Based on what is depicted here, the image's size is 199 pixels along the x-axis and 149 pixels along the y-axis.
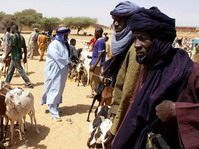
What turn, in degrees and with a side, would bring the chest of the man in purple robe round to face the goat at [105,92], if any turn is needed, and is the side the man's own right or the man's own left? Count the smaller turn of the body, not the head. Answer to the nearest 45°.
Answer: approximately 135° to the man's own right

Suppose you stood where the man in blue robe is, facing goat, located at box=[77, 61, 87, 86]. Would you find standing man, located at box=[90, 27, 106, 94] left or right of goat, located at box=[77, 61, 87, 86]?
right

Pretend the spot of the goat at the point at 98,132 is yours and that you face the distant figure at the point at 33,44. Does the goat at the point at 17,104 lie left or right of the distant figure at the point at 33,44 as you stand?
left
